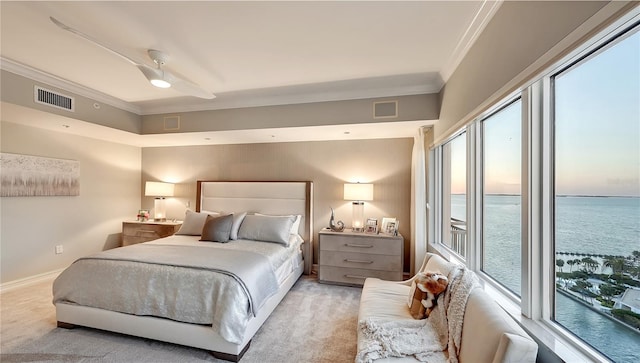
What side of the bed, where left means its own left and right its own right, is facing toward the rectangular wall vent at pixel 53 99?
right

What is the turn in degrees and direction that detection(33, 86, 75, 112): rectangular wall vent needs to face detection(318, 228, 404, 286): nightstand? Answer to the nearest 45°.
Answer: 0° — it already faces it

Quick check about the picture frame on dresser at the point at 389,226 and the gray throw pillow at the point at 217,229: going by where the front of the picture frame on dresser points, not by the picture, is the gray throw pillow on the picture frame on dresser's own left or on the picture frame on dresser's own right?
on the picture frame on dresser's own right

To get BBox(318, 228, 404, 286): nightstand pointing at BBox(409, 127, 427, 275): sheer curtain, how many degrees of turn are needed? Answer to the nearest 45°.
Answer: approximately 90° to its left

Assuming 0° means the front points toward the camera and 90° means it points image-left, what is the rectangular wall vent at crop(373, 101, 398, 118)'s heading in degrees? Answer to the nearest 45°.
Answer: approximately 0°

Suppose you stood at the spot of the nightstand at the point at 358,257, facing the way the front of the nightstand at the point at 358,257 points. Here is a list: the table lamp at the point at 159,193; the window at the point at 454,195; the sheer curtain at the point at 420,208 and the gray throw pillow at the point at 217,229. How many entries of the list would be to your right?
2

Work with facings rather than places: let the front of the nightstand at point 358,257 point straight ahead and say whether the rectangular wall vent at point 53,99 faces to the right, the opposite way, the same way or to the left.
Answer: to the left

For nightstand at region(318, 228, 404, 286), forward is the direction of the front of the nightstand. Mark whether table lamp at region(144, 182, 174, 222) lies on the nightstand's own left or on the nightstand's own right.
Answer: on the nightstand's own right

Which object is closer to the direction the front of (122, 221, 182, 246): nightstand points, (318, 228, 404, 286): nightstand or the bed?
the bed

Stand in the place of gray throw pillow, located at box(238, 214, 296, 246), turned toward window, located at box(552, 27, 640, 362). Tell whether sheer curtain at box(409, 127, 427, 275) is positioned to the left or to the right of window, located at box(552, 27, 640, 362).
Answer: left
